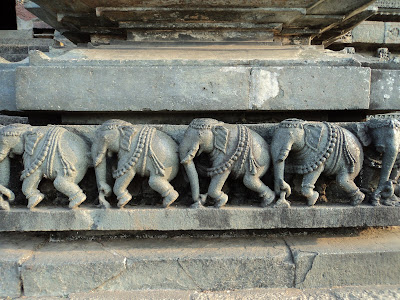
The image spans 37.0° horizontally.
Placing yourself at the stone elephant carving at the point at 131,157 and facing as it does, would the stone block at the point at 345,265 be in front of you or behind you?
behind

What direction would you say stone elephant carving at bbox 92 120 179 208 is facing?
to the viewer's left

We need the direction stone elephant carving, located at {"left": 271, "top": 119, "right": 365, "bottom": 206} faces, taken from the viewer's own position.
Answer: facing to the left of the viewer

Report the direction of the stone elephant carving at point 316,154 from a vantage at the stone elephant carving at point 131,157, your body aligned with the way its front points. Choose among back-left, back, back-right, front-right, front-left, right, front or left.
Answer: back

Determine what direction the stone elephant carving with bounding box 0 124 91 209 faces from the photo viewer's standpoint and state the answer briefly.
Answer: facing to the left of the viewer

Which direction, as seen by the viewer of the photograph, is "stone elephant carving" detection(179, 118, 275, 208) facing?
facing to the left of the viewer
